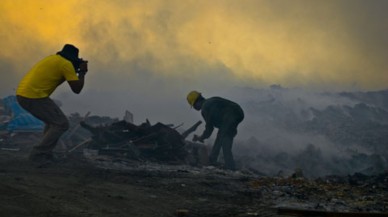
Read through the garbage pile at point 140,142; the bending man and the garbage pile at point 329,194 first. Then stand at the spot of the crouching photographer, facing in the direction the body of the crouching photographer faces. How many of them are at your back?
0

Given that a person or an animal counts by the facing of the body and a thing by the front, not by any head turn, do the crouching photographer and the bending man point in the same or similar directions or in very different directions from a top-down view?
very different directions

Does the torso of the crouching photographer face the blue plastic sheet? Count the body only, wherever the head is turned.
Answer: no

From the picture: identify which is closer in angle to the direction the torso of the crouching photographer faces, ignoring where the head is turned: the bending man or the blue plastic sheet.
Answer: the bending man

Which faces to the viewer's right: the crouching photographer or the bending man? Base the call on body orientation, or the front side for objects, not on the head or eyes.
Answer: the crouching photographer

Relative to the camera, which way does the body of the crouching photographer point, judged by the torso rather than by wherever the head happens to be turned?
to the viewer's right

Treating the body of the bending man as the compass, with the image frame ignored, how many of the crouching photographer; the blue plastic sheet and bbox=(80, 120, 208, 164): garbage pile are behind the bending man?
0

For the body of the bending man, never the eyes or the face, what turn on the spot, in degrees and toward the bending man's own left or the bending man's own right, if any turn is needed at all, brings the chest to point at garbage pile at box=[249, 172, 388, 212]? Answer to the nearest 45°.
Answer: approximately 90° to the bending man's own left

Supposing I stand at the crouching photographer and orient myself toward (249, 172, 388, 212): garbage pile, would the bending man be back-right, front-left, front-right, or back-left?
front-left

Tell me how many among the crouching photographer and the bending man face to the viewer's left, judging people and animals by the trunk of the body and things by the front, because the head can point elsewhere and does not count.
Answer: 1

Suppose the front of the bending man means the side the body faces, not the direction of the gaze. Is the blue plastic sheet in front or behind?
in front

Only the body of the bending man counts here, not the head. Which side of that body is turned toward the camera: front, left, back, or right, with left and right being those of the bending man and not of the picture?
left

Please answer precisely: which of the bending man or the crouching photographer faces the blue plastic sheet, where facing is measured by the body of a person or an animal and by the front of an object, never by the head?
the bending man

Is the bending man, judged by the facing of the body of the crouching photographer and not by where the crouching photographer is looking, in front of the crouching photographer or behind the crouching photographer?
in front
